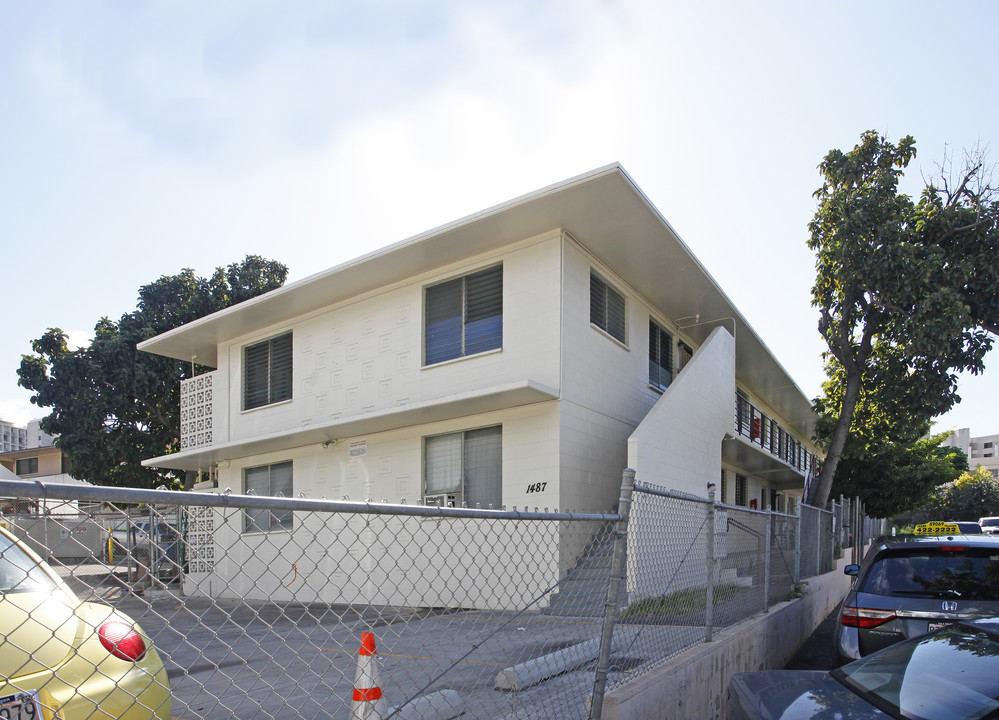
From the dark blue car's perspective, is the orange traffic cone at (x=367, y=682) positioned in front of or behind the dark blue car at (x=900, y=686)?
in front

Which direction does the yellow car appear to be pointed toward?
away from the camera

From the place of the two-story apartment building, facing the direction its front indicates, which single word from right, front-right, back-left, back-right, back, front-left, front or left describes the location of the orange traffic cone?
front-left

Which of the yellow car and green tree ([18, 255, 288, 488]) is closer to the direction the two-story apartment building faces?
the yellow car

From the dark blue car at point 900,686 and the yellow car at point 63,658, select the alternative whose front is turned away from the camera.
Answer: the yellow car

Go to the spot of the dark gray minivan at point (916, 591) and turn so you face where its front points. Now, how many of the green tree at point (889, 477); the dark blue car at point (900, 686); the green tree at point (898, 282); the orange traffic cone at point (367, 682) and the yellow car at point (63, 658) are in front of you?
2

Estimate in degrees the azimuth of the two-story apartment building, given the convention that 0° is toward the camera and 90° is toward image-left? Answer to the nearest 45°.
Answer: approximately 45°

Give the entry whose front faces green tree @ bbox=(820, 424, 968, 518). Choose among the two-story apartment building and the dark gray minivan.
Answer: the dark gray minivan

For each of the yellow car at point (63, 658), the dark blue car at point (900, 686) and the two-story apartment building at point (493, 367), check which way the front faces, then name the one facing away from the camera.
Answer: the yellow car

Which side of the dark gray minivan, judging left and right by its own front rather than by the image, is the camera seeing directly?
back
